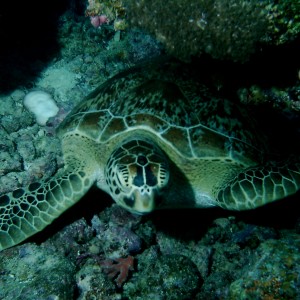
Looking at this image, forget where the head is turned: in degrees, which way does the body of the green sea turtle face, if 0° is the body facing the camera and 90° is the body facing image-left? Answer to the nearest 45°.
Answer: approximately 0°
